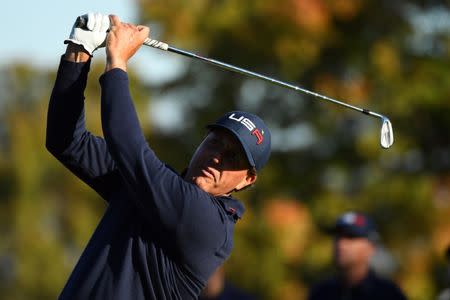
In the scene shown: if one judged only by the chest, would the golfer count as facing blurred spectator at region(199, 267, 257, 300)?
no

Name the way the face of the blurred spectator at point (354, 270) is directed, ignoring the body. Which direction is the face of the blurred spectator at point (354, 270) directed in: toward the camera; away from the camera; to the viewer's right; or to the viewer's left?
toward the camera

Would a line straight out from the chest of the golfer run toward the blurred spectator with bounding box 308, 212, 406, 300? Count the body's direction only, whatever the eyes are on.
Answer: no
